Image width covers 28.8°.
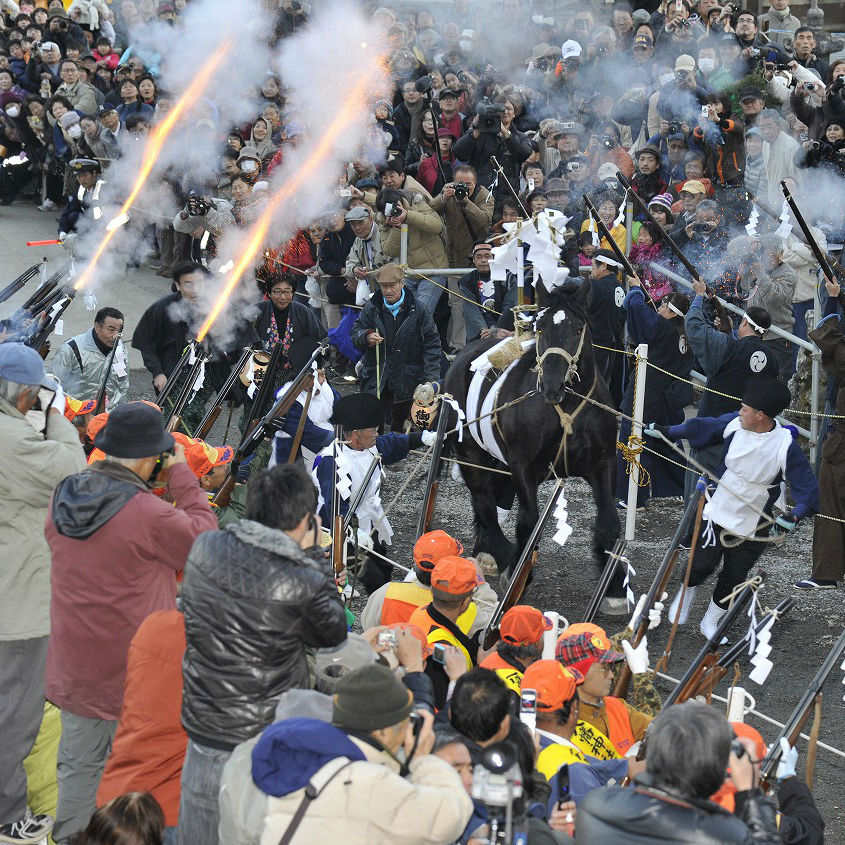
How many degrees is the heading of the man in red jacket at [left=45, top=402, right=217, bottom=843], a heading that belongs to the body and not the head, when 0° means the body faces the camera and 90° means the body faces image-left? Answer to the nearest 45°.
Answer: approximately 225°

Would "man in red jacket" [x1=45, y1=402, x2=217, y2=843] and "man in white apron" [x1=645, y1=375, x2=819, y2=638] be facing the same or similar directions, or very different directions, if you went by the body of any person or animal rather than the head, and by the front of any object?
very different directions

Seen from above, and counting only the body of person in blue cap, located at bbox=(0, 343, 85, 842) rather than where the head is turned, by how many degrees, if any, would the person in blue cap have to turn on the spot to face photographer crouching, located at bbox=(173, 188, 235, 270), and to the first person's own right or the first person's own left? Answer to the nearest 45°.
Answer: approximately 45° to the first person's own left

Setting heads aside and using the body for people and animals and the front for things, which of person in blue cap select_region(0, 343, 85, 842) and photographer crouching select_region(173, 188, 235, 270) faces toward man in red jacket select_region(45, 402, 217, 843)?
the photographer crouching

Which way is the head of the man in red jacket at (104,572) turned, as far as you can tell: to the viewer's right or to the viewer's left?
to the viewer's right

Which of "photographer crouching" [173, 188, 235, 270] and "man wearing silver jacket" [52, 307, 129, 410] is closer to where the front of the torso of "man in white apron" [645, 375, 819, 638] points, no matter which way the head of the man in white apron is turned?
the man wearing silver jacket

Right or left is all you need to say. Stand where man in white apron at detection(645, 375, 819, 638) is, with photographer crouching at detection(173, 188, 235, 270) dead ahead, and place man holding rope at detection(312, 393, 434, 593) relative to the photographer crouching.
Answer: left

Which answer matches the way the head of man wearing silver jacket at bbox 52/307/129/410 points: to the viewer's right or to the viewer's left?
to the viewer's right

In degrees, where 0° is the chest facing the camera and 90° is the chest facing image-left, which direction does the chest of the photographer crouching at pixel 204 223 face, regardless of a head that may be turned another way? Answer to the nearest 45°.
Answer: approximately 0°
